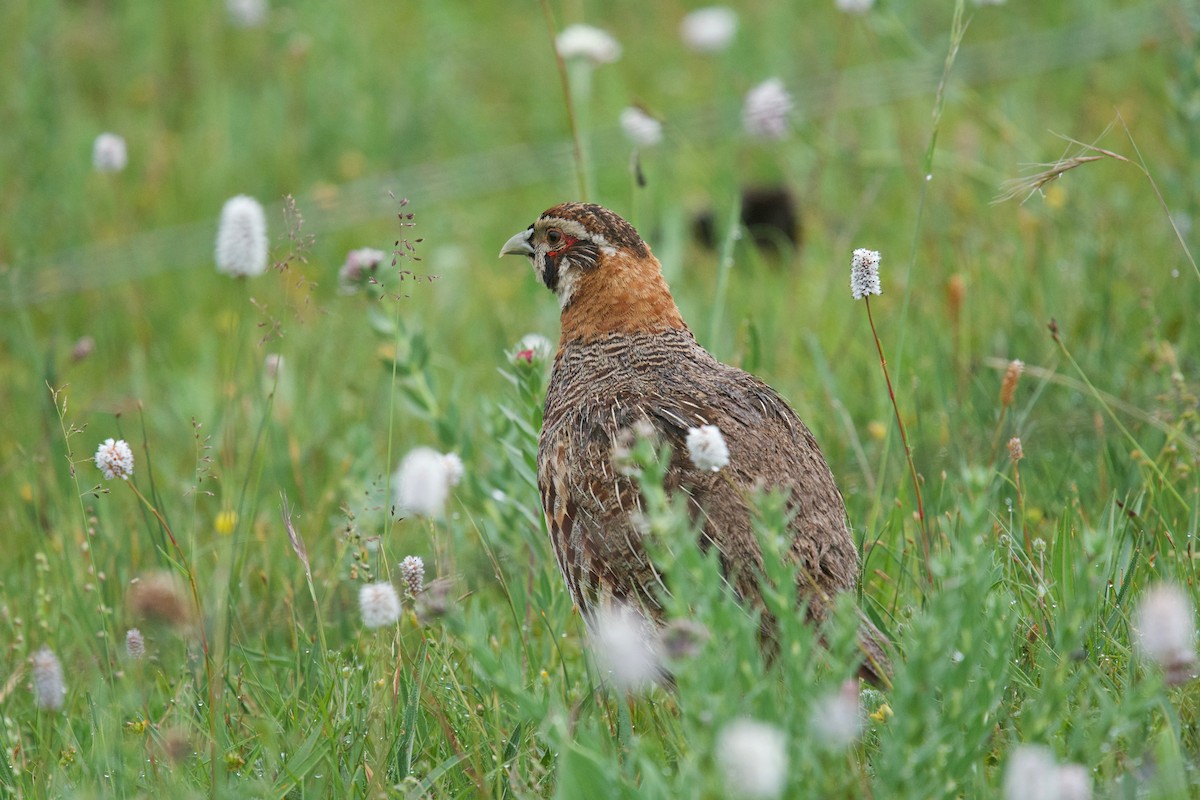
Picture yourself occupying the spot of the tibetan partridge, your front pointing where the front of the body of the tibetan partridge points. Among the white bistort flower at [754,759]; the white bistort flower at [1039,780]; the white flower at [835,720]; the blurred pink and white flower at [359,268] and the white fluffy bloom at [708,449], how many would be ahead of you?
1

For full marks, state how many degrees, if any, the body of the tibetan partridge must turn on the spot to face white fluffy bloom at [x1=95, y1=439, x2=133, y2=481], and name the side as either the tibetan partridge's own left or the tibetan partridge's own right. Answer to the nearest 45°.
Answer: approximately 45° to the tibetan partridge's own left

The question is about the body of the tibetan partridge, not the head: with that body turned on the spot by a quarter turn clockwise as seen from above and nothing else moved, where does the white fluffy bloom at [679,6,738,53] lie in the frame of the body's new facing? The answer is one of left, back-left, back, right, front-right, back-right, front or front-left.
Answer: front-left

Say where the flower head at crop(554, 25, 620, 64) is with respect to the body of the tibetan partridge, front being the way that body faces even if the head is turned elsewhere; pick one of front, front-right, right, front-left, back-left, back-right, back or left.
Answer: front-right

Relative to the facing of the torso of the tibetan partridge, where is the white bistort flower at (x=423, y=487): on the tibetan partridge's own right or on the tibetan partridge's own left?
on the tibetan partridge's own left

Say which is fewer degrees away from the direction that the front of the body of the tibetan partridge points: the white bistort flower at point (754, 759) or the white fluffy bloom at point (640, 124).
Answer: the white fluffy bloom

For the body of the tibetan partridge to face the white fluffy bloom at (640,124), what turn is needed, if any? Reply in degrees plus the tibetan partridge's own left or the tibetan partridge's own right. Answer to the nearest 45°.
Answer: approximately 45° to the tibetan partridge's own right

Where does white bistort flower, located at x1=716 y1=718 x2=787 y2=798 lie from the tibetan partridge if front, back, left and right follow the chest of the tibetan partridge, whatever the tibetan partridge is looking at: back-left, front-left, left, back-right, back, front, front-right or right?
back-left

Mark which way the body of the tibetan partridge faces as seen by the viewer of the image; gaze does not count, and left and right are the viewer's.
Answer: facing away from the viewer and to the left of the viewer

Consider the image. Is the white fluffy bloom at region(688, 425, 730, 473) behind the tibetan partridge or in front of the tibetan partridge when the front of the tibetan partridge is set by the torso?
behind

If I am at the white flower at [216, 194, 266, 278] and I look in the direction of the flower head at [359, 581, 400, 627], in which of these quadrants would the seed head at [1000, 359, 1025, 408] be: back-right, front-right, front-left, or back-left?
front-left

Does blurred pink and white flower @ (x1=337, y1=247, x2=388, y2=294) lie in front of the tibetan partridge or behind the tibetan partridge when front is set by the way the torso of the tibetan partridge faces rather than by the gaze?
in front

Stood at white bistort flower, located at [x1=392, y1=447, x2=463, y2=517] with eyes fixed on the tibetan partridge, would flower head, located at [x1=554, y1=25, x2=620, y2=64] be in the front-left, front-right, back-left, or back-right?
front-left

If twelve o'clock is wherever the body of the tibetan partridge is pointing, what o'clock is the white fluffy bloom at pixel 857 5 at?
The white fluffy bloom is roughly at 2 o'clock from the tibetan partridge.
